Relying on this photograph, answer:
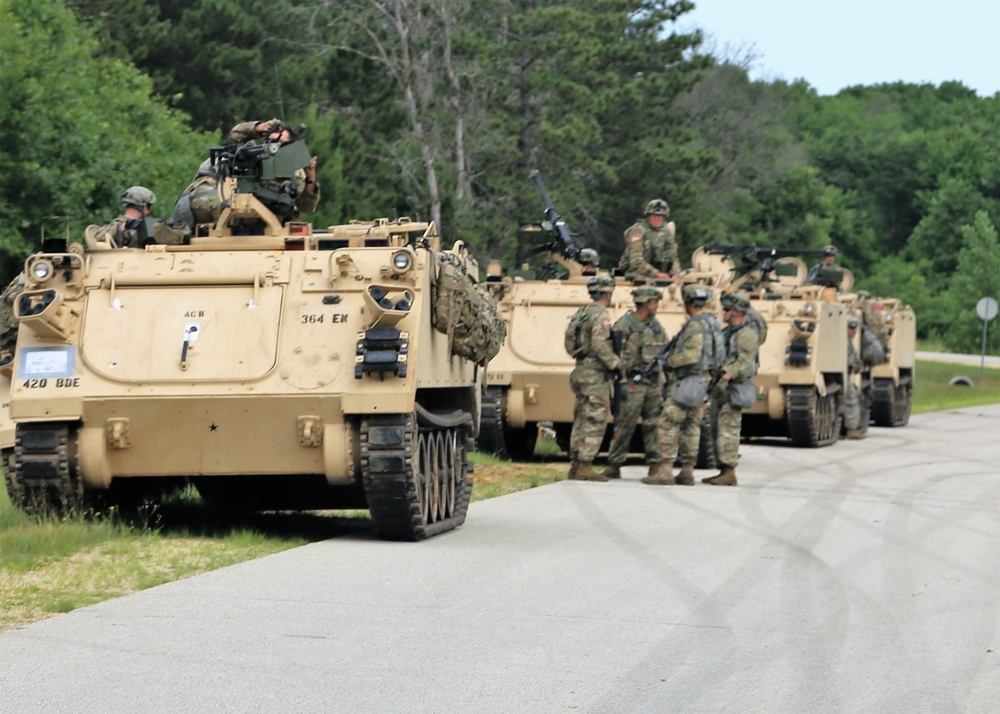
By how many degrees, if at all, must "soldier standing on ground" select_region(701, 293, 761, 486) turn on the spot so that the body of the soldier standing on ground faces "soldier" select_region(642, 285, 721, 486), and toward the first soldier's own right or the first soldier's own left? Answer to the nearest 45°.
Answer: approximately 45° to the first soldier's own left

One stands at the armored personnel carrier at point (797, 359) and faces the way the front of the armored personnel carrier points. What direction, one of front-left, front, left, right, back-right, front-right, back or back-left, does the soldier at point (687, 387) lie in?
front

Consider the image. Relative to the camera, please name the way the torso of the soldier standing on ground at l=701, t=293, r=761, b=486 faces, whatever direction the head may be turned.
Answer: to the viewer's left

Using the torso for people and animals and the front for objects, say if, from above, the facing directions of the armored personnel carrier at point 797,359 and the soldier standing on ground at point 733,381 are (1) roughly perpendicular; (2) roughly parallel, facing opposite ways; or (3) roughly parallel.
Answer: roughly perpendicular

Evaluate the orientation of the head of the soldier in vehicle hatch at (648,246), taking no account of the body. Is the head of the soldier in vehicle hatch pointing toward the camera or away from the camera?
toward the camera

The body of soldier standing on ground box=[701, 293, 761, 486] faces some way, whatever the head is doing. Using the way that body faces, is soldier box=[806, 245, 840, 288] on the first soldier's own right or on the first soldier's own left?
on the first soldier's own right

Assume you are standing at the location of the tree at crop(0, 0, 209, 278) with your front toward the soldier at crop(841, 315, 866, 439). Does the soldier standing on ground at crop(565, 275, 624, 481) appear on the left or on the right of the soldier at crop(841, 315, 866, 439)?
right

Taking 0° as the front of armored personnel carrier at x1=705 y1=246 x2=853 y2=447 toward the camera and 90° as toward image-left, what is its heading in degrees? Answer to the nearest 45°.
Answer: approximately 0°

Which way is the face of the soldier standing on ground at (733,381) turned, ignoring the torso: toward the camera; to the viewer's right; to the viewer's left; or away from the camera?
to the viewer's left

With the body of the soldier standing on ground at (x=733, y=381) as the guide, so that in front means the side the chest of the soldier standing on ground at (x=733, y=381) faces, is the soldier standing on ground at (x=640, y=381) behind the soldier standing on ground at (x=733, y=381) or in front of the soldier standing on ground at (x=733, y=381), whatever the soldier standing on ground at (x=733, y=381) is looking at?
in front

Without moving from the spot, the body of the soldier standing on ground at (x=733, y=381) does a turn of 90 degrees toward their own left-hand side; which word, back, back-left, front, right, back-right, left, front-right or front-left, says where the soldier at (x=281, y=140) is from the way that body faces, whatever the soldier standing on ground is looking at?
front-right
